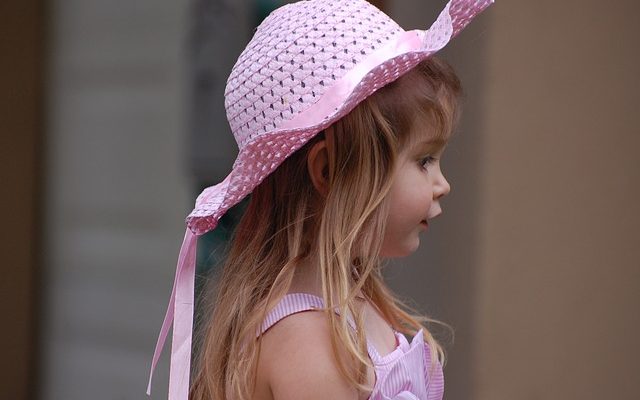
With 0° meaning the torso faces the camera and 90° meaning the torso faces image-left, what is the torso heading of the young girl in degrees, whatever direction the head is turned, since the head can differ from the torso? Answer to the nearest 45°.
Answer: approximately 270°

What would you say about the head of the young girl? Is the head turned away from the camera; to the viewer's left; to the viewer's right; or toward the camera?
to the viewer's right
